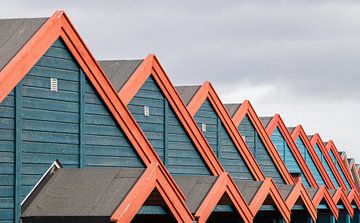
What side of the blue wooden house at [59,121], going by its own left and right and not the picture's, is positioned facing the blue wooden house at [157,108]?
left

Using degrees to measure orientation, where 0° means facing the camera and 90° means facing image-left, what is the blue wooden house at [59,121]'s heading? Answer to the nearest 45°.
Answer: approximately 315°

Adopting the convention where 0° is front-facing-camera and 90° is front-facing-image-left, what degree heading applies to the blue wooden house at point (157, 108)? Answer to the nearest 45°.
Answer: approximately 315°

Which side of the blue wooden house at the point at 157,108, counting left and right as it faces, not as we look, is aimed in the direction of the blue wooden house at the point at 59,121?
right
